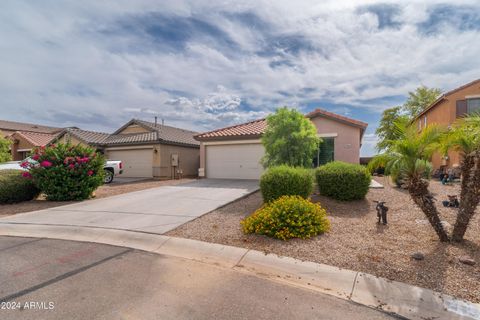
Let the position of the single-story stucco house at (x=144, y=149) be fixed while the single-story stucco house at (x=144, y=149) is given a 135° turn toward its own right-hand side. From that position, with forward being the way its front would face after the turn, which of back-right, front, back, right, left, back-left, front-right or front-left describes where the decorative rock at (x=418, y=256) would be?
back

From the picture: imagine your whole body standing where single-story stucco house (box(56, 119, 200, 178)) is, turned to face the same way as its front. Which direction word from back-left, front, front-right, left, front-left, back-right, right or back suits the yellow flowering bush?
front-left

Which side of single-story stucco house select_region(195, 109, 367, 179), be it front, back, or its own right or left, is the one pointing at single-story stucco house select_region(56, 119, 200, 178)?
right

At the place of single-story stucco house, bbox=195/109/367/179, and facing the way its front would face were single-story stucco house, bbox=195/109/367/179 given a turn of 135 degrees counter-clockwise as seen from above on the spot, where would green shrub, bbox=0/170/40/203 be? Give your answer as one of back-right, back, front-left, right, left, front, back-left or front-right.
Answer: back

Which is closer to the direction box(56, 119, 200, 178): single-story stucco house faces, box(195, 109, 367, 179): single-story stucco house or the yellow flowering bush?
the yellow flowering bush

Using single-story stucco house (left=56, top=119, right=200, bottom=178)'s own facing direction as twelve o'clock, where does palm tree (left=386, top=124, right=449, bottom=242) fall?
The palm tree is roughly at 10 o'clock from the single-story stucco house.

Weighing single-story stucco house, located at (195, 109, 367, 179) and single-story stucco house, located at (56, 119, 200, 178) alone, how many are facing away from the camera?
0

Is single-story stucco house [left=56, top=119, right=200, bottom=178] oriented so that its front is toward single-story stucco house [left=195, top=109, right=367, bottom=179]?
no

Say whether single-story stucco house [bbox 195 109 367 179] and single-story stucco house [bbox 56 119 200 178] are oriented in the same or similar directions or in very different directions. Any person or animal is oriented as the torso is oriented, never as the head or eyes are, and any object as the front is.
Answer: same or similar directions

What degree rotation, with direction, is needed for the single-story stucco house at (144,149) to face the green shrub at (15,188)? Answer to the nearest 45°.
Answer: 0° — it already faces it

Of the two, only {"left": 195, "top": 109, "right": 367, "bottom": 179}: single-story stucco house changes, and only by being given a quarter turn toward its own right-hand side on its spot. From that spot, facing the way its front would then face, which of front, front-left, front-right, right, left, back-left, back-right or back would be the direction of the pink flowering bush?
front-left

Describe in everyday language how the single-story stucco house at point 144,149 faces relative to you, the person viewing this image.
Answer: facing the viewer and to the left of the viewer

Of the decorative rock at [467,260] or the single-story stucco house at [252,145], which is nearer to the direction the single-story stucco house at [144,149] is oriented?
the decorative rock

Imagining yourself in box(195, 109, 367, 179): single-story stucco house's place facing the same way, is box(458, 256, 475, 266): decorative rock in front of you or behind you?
in front

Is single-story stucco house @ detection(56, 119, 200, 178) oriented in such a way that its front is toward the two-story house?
no

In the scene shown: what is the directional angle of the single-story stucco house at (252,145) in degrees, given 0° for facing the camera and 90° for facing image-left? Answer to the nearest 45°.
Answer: approximately 0°

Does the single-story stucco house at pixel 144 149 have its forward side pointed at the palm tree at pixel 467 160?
no

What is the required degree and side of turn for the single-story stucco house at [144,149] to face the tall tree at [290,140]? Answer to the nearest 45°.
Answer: approximately 90° to its left
